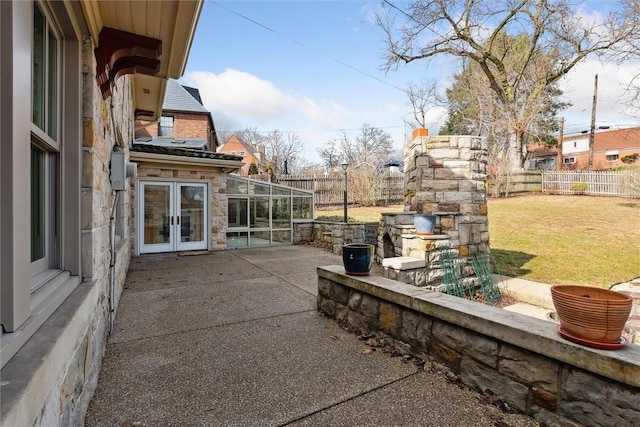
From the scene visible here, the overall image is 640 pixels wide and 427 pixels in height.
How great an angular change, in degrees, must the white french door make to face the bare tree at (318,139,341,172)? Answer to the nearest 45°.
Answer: approximately 135° to its left

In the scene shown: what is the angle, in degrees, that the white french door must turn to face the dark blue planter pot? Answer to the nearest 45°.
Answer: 0° — it already faces it

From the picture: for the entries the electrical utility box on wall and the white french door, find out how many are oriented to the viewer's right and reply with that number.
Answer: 1

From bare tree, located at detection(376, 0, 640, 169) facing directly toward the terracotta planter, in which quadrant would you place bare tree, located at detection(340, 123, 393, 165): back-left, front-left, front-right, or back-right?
back-right

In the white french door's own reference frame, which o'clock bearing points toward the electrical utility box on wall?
The electrical utility box on wall is roughly at 12 o'clock from the white french door.

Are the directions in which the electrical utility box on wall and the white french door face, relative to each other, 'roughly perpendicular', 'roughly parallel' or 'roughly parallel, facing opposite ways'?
roughly perpendicular

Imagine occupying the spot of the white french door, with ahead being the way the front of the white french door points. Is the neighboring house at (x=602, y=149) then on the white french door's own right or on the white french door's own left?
on the white french door's own left

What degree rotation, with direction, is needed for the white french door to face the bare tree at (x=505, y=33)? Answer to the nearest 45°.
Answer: approximately 90° to its left

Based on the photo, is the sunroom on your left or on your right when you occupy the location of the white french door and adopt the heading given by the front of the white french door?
on your left

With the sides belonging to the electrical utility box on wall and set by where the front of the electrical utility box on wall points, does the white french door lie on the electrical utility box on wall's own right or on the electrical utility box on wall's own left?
on the electrical utility box on wall's own left

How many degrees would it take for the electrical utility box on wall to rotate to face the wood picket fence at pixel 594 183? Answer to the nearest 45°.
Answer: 0° — it already faces it

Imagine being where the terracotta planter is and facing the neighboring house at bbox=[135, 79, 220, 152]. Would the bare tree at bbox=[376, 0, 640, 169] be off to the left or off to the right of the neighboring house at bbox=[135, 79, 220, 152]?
right

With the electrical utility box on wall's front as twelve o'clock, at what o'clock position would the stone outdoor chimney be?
The stone outdoor chimney is roughly at 12 o'clock from the electrical utility box on wall.

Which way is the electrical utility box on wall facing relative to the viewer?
to the viewer's right

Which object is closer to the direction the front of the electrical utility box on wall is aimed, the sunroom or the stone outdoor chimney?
the stone outdoor chimney

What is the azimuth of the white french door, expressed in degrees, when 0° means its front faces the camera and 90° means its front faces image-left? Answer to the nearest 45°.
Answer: approximately 0°
